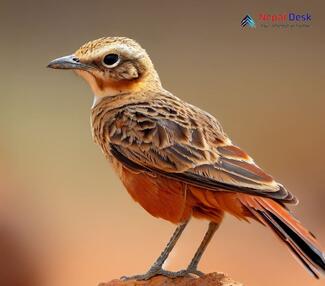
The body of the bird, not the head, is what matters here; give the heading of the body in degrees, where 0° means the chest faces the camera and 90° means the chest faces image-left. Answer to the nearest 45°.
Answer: approximately 90°
